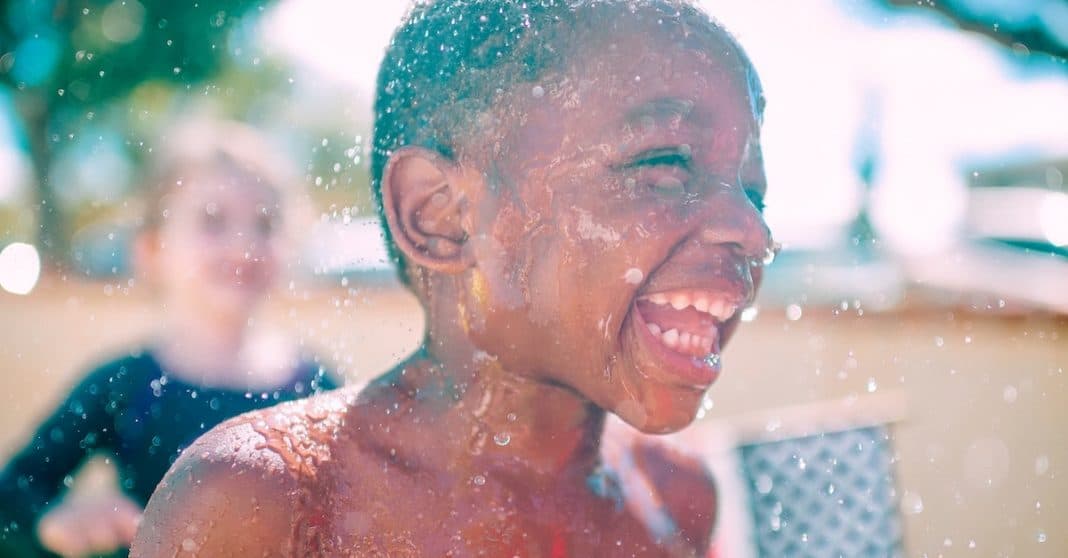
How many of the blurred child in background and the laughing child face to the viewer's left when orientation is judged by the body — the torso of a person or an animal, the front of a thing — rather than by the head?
0

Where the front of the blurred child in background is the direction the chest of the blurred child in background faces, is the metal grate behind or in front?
in front

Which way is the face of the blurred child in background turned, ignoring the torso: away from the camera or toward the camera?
toward the camera

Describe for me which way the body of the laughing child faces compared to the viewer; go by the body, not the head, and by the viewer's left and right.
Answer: facing the viewer and to the right of the viewer

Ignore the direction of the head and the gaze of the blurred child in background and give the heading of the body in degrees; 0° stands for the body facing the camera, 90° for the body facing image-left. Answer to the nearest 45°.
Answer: approximately 315°

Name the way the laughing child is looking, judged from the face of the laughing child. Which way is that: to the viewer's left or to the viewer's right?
to the viewer's right

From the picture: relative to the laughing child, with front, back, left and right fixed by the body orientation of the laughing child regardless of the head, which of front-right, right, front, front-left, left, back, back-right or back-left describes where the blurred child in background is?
back
